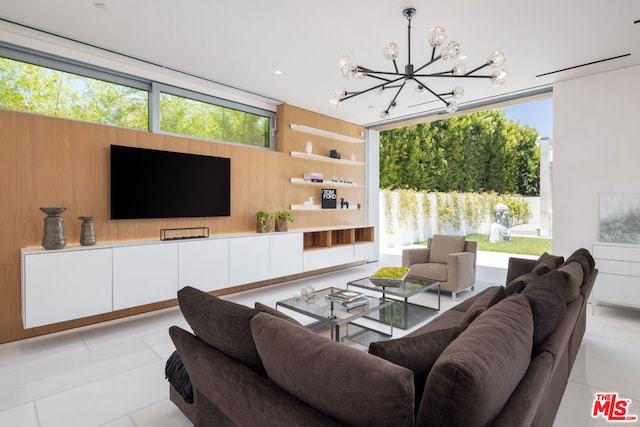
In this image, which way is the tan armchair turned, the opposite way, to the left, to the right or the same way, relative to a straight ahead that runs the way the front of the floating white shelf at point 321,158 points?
to the right

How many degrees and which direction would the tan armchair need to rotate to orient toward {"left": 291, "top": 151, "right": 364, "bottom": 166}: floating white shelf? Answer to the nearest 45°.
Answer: approximately 45° to its right

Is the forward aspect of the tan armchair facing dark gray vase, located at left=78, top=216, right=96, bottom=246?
yes

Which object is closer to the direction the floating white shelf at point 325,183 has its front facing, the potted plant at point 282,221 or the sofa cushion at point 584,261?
the sofa cushion

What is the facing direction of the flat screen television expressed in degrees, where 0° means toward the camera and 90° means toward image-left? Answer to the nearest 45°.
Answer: approximately 315°

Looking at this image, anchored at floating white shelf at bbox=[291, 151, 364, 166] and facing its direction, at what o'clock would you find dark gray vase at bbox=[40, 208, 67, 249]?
The dark gray vase is roughly at 3 o'clock from the floating white shelf.

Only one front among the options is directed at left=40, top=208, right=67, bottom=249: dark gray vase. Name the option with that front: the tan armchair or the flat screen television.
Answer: the tan armchair

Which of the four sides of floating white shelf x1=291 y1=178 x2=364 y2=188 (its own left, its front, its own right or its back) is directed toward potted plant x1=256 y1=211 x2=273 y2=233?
right
